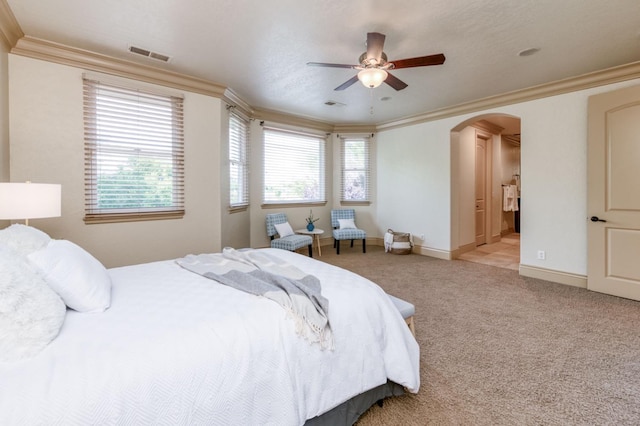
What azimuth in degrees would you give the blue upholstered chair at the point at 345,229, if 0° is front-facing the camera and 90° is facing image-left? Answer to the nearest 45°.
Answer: approximately 315°

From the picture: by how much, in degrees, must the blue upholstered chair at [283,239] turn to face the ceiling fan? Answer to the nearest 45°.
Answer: approximately 45° to its right

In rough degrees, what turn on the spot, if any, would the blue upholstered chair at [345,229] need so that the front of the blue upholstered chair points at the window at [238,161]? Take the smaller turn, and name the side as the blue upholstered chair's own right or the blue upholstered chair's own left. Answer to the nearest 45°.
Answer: approximately 90° to the blue upholstered chair's own right

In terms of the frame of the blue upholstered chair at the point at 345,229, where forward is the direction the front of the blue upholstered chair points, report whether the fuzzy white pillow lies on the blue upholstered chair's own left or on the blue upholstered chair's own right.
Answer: on the blue upholstered chair's own right
